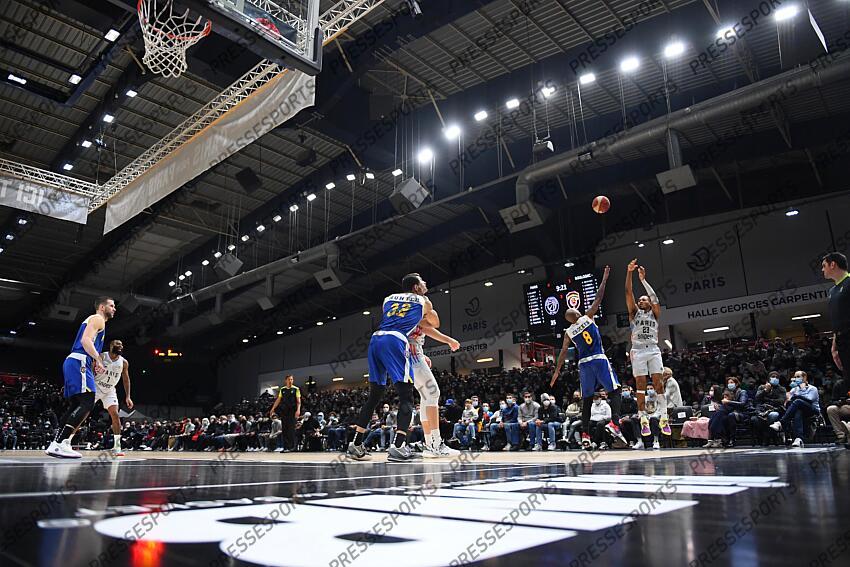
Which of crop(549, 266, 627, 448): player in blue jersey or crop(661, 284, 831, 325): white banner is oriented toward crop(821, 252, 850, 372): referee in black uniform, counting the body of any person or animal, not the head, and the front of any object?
the white banner

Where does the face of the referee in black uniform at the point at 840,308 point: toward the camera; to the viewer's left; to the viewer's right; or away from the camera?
to the viewer's left

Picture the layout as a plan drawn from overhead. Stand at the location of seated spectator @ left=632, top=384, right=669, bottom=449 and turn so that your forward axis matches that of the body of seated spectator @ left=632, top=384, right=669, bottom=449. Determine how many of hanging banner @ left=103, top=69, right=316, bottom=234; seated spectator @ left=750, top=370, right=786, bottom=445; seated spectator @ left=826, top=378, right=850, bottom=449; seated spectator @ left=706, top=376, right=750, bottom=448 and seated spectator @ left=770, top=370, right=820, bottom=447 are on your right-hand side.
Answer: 1

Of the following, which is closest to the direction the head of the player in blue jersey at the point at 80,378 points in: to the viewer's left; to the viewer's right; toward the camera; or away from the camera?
to the viewer's right

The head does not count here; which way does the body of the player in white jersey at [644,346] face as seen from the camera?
toward the camera

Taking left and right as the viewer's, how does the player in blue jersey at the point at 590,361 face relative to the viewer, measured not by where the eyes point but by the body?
facing away from the viewer

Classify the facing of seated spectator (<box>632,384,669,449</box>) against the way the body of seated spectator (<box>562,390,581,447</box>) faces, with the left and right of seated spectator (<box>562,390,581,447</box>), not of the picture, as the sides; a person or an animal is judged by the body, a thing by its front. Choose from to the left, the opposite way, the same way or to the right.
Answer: the same way

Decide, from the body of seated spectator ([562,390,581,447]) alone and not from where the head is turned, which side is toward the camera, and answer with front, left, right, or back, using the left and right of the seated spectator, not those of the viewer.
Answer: front

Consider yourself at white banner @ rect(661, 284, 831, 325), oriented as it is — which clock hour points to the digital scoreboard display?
The digital scoreboard display is roughly at 2 o'clock from the white banner.

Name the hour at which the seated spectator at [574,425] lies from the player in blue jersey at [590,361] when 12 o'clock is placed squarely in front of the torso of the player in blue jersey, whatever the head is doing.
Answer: The seated spectator is roughly at 12 o'clock from the player in blue jersey.

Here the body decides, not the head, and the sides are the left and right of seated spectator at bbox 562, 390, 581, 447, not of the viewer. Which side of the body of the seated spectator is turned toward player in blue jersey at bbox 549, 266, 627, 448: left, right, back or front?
front

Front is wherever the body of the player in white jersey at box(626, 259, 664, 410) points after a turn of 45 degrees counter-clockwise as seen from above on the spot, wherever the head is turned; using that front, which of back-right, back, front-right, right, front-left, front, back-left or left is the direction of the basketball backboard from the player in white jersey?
right

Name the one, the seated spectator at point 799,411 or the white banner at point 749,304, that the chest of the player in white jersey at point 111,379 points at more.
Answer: the seated spectator

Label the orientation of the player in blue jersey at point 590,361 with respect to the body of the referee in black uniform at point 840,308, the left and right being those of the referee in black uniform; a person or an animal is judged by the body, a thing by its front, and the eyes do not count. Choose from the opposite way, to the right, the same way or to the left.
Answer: to the right

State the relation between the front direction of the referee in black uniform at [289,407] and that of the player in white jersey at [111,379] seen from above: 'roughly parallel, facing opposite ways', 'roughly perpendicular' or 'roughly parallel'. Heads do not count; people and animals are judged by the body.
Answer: roughly parallel

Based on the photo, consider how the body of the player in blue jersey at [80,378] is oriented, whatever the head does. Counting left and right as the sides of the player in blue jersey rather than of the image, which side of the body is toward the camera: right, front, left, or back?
right
